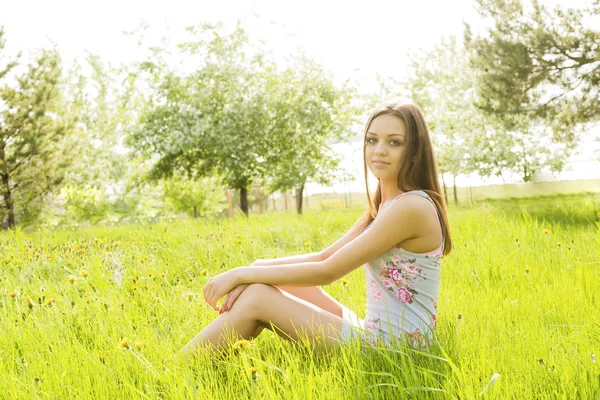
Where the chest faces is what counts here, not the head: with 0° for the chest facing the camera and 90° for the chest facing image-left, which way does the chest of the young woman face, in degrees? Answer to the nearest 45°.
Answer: approximately 90°

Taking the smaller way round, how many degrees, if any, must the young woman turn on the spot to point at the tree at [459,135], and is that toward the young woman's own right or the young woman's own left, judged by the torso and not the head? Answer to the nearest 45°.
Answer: approximately 90° to the young woman's own right

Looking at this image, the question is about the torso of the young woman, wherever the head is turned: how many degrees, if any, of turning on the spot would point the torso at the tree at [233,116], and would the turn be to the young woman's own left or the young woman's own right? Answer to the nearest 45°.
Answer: approximately 90° to the young woman's own right

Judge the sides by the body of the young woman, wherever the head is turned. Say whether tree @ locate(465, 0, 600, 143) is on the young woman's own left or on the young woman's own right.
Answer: on the young woman's own right

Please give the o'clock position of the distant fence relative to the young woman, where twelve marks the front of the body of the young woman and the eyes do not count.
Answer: The distant fence is roughly at 3 o'clock from the young woman.

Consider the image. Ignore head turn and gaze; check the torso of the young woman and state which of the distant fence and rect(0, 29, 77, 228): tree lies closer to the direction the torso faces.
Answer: the tree
